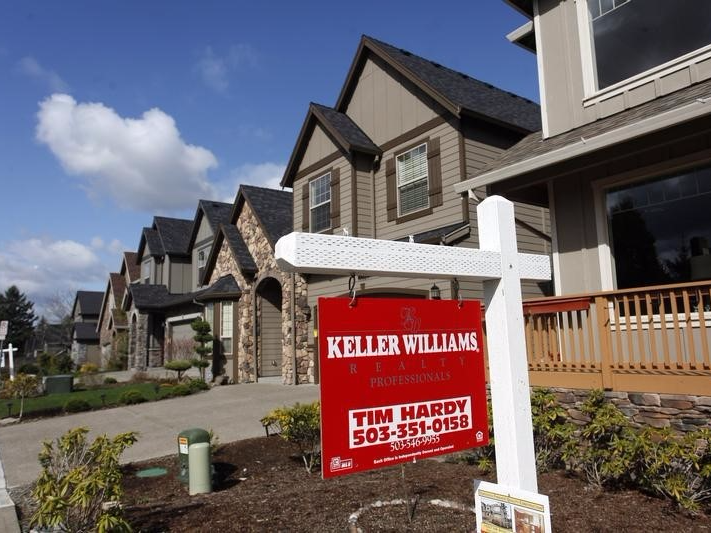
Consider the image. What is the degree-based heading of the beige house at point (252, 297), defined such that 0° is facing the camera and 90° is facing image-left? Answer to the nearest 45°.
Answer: approximately 45°

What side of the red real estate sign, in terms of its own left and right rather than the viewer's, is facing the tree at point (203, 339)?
back

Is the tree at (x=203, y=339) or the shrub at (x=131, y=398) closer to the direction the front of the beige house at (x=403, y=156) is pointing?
the shrub

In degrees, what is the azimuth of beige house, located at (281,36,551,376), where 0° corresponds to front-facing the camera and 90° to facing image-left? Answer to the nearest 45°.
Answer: approximately 45°

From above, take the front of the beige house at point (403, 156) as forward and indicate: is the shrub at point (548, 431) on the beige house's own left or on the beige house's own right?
on the beige house's own left

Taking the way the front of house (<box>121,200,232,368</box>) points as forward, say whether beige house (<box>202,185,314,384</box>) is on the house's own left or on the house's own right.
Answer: on the house's own left

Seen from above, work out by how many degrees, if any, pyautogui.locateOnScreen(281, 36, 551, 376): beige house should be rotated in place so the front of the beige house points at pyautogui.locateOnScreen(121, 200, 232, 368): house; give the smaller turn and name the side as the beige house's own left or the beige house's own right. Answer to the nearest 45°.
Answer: approximately 90° to the beige house's own right

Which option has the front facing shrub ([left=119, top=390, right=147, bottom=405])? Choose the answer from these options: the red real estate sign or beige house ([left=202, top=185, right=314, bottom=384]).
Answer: the beige house

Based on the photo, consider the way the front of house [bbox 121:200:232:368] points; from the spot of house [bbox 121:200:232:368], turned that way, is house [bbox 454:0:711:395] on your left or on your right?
on your left

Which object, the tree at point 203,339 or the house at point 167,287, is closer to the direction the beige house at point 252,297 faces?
the tree
